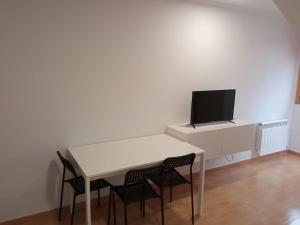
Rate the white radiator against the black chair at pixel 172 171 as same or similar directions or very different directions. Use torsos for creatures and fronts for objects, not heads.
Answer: very different directions

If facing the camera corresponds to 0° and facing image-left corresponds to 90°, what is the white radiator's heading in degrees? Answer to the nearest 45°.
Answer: approximately 315°

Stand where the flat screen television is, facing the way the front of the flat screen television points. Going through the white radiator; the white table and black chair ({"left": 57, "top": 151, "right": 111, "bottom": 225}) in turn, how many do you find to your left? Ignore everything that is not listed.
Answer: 1

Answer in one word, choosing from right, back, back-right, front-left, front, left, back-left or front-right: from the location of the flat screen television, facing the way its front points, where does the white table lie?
right

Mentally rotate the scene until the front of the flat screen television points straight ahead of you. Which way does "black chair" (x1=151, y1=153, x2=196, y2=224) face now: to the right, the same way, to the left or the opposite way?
the opposite way

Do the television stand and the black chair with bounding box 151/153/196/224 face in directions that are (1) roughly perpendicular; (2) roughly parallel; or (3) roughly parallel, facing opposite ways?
roughly parallel, facing opposite ways

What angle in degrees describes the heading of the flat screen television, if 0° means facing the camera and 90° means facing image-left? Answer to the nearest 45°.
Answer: approximately 315°

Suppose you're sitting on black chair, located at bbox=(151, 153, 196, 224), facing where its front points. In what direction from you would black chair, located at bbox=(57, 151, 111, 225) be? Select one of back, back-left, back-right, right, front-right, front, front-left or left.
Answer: front-left

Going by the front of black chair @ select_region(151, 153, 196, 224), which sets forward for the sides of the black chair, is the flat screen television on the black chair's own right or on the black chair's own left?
on the black chair's own right

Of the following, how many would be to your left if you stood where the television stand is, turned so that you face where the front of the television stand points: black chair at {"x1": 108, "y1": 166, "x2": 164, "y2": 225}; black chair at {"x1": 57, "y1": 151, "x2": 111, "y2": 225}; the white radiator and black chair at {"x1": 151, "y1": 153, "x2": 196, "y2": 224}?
1

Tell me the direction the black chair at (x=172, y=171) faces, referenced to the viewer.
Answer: facing away from the viewer and to the left of the viewer

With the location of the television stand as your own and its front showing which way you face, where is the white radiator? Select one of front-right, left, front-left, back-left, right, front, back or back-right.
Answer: left

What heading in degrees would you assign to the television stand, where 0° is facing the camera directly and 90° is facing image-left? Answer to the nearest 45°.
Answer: approximately 315°

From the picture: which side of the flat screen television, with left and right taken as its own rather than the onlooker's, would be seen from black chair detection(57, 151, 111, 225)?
right

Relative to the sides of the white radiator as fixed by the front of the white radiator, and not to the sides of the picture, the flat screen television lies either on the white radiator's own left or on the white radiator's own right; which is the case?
on the white radiator's own right

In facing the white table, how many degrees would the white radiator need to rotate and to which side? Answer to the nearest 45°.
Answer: approximately 90° to its right

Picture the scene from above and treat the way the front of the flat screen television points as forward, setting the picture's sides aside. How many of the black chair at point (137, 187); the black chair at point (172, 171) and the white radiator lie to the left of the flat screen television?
1

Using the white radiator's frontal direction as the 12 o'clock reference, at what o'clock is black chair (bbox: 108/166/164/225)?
The black chair is roughly at 2 o'clock from the white radiator.
